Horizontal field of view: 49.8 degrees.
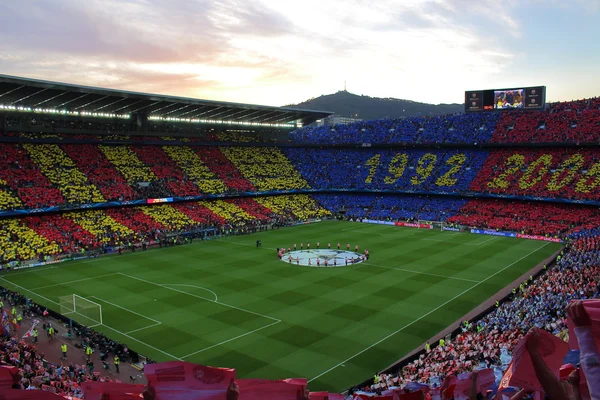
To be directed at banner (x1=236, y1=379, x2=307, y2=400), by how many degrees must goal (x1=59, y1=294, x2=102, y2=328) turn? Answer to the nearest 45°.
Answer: approximately 135° to its right

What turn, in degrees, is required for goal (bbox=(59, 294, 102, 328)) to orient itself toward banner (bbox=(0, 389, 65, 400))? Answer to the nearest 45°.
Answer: approximately 135° to its right

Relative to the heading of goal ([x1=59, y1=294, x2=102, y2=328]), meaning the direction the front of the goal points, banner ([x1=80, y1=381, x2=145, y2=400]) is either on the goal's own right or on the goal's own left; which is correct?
on the goal's own right

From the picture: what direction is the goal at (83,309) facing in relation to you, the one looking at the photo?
facing away from the viewer and to the right of the viewer

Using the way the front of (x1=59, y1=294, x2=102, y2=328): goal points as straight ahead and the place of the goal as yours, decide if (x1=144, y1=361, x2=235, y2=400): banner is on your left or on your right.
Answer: on your right
